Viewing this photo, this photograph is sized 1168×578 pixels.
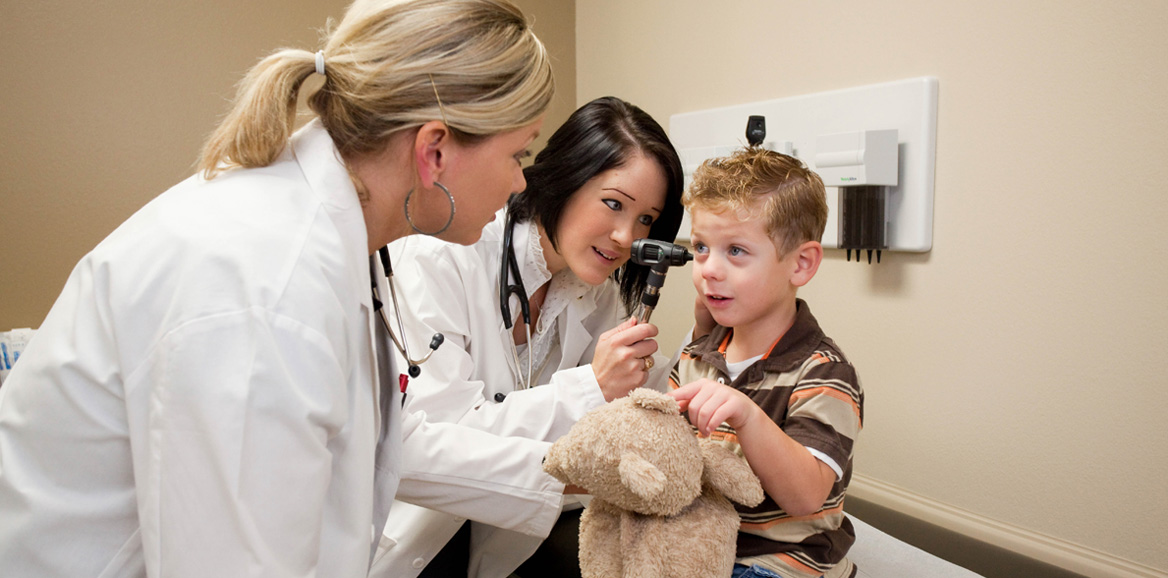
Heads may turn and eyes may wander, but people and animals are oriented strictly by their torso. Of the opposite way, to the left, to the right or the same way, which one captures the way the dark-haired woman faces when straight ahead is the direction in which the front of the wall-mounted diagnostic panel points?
to the left

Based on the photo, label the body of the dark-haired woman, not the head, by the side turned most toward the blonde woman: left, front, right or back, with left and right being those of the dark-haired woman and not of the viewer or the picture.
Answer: right

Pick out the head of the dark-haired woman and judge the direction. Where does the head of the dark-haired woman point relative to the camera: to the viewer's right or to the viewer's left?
to the viewer's right

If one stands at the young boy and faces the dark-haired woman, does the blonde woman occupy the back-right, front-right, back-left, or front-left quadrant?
front-left

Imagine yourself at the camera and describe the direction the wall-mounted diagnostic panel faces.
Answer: facing the viewer and to the left of the viewer

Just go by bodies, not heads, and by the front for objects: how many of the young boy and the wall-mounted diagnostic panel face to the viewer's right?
0

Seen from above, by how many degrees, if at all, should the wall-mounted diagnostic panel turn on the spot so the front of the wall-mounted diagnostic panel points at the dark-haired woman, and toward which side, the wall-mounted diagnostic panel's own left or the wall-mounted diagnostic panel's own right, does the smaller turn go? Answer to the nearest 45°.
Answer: approximately 45° to the wall-mounted diagnostic panel's own right

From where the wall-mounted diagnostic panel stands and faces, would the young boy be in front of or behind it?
in front

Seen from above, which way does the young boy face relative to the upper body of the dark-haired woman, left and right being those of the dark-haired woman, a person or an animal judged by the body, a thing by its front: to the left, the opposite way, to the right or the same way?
to the right

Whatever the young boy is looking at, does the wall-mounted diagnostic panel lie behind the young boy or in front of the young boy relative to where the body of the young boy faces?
behind

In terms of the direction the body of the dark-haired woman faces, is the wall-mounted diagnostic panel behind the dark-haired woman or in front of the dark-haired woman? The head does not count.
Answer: in front

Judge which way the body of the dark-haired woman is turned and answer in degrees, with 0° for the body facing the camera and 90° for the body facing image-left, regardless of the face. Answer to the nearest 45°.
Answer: approximately 315°

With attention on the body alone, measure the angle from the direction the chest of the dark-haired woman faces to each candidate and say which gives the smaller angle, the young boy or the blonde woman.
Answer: the young boy

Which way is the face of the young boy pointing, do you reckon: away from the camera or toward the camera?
toward the camera

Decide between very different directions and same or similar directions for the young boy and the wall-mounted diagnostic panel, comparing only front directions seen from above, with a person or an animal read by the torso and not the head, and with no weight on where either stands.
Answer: same or similar directions

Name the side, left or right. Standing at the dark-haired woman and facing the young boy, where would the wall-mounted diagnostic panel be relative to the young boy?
left

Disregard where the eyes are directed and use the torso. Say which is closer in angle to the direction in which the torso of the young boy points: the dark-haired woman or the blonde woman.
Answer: the blonde woman

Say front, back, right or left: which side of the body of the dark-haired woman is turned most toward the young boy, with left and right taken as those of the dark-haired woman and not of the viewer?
front
